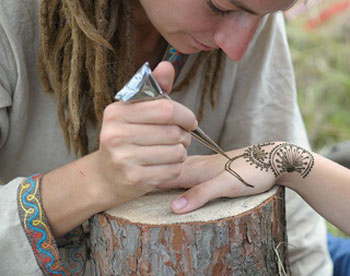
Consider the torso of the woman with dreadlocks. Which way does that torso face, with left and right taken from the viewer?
facing the viewer and to the right of the viewer
